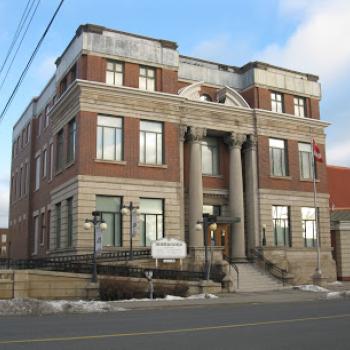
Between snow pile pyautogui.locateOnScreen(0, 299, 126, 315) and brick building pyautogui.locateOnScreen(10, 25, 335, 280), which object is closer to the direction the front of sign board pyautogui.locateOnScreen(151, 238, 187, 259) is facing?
the snow pile

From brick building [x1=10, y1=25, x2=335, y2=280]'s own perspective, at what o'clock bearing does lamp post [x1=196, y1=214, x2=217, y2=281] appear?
The lamp post is roughly at 1 o'clock from the brick building.

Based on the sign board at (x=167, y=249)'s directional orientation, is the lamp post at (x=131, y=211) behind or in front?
behind

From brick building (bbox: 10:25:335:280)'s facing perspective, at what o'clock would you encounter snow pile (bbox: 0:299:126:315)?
The snow pile is roughly at 2 o'clock from the brick building.

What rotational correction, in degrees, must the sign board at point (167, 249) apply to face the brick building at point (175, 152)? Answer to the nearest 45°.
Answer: approximately 180°

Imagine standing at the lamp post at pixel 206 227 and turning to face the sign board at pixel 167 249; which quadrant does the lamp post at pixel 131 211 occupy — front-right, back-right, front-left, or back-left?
front-right

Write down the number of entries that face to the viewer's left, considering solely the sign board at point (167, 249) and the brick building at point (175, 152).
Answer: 0

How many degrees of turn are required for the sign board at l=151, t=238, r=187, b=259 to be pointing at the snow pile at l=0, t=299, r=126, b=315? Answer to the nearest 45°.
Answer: approximately 45° to its right

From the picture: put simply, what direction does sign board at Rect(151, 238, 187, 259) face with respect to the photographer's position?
facing the viewer

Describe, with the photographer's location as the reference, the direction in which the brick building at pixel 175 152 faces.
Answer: facing the viewer and to the right of the viewer
